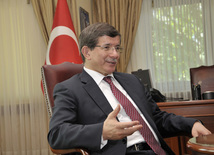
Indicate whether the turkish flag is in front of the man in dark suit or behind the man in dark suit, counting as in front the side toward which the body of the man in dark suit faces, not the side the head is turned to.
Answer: behind

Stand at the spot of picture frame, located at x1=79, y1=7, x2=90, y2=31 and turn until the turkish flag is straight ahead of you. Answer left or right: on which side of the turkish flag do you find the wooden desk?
left

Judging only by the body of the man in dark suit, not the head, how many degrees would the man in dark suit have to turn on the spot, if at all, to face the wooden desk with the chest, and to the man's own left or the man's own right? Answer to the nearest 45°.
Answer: approximately 90° to the man's own left

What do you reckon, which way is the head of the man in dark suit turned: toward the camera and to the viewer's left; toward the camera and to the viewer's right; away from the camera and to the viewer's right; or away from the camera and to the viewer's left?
toward the camera and to the viewer's right

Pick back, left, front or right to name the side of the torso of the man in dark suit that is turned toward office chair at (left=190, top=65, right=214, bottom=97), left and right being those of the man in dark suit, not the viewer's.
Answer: left

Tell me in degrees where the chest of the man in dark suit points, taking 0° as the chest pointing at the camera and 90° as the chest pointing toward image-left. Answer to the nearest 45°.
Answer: approximately 315°
